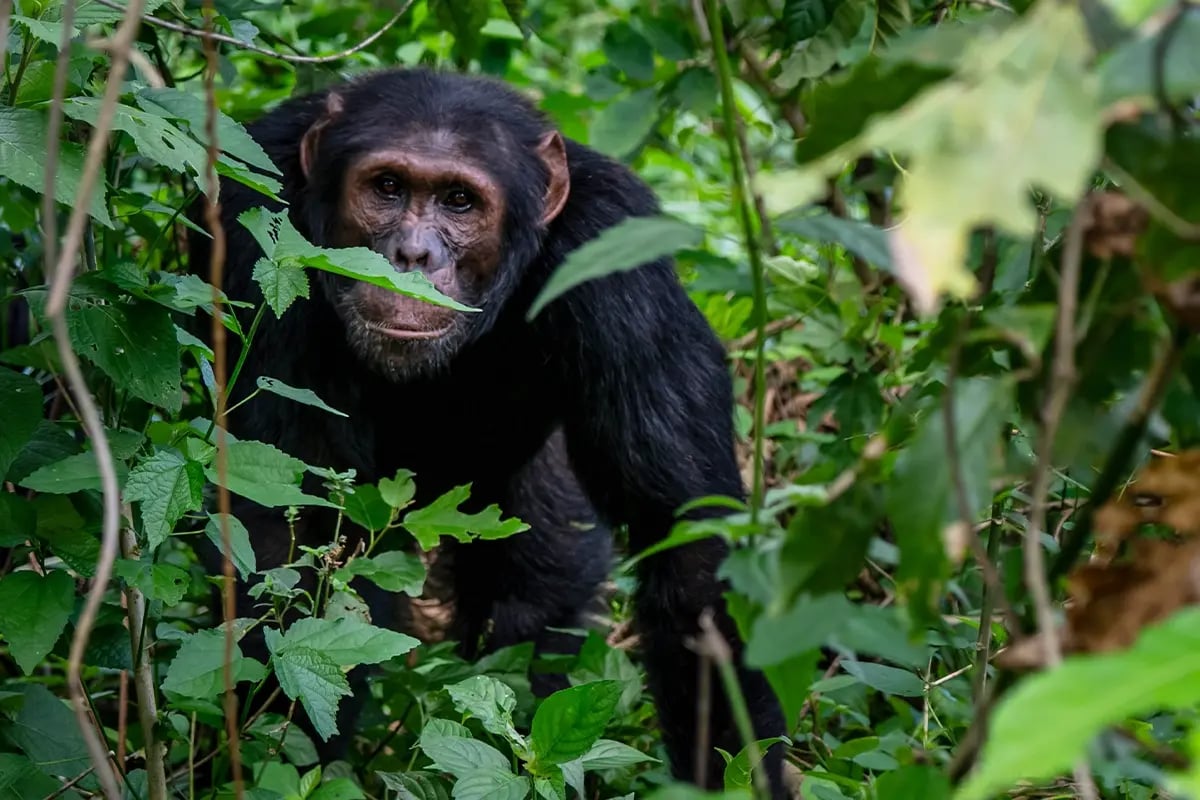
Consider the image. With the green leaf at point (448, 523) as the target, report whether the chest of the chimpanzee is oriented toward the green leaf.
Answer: yes

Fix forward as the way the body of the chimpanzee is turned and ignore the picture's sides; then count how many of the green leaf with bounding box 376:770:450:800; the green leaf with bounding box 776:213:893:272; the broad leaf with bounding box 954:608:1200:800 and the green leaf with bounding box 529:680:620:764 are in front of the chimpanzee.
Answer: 4

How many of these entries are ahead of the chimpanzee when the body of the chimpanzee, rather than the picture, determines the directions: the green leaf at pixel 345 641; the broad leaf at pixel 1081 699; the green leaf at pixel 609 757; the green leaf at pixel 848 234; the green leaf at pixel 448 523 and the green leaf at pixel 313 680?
6

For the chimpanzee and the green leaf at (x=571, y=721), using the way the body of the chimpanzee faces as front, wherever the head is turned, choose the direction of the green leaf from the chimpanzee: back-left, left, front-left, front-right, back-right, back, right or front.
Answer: front

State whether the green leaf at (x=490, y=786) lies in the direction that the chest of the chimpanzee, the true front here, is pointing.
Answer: yes

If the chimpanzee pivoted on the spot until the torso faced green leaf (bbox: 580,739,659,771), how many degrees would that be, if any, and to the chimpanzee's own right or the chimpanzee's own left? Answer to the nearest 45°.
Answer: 0° — it already faces it

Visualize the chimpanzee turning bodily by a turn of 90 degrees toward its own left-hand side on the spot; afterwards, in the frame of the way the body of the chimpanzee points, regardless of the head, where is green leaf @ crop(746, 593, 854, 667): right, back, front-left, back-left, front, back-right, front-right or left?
right

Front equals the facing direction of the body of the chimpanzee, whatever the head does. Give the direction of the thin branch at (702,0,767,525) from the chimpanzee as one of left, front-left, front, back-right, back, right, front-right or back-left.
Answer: left

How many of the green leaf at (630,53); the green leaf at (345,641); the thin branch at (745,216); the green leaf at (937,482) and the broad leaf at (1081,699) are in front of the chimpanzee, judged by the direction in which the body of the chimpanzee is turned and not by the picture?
4

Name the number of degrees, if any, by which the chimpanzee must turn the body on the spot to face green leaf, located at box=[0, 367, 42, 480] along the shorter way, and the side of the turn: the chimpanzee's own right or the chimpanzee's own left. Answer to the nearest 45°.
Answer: approximately 45° to the chimpanzee's own right

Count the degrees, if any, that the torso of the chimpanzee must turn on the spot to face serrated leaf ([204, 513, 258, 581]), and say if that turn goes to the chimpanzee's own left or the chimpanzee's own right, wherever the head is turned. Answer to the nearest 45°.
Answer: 0° — it already faces it

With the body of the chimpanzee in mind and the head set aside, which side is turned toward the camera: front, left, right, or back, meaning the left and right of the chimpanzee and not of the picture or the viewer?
front

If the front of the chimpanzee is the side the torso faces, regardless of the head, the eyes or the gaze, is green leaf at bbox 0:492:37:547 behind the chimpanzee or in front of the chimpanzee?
in front

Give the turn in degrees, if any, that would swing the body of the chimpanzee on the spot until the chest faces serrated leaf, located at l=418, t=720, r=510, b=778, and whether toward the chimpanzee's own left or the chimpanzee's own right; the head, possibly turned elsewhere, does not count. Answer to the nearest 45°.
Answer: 0° — it already faces it

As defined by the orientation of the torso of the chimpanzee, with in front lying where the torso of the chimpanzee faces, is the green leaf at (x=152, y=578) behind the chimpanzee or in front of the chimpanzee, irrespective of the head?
in front

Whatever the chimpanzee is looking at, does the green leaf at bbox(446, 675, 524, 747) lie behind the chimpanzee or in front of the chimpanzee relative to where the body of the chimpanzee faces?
in front

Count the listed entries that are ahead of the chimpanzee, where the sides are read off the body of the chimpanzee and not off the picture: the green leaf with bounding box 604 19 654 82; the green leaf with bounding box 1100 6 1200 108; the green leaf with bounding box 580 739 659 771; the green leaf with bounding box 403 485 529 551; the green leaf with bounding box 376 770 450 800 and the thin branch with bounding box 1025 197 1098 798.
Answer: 5
